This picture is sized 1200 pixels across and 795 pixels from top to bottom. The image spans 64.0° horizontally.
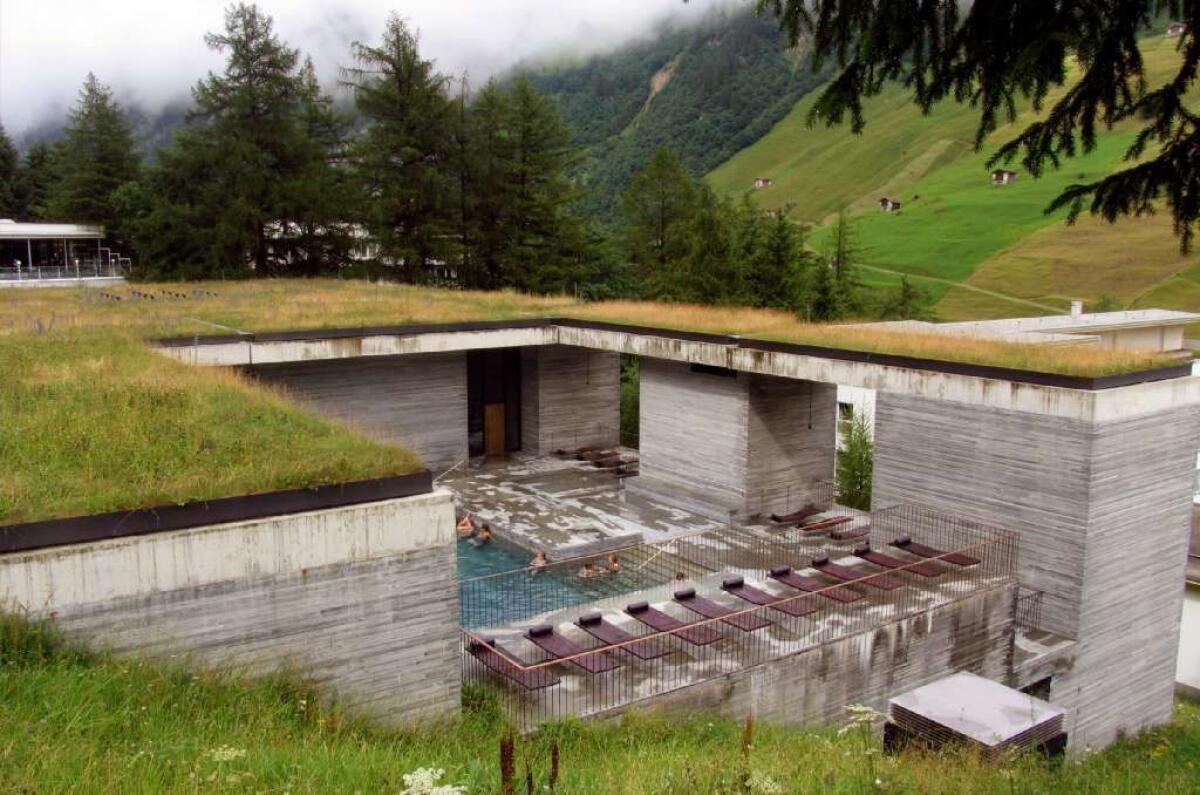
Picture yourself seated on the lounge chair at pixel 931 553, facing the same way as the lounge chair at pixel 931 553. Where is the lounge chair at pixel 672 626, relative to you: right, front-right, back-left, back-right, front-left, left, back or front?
right

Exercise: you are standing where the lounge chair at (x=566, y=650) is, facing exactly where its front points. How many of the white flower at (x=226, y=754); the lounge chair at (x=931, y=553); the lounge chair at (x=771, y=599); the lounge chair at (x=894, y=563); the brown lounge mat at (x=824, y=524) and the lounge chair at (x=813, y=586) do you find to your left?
5

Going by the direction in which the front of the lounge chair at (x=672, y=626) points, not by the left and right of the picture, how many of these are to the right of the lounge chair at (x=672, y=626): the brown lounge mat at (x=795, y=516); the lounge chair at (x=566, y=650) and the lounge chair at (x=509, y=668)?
2

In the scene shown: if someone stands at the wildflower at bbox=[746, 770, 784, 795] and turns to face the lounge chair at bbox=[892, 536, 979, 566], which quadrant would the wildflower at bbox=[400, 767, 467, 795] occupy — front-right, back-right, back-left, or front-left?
back-left

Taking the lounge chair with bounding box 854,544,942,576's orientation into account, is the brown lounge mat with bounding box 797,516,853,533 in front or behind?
behind

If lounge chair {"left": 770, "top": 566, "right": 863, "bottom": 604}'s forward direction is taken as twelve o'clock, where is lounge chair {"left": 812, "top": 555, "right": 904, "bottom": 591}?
lounge chair {"left": 812, "top": 555, "right": 904, "bottom": 591} is roughly at 9 o'clock from lounge chair {"left": 770, "top": 566, "right": 863, "bottom": 604}.

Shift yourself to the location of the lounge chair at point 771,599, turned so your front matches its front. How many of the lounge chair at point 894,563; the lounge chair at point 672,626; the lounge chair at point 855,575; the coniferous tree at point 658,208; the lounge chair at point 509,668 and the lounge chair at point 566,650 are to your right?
3

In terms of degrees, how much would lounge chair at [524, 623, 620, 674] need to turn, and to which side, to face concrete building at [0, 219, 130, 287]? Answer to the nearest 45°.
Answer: approximately 180°

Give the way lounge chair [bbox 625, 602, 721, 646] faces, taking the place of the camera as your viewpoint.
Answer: facing the viewer and to the right of the viewer

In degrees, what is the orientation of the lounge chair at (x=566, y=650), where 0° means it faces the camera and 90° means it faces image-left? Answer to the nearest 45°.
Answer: approximately 315°

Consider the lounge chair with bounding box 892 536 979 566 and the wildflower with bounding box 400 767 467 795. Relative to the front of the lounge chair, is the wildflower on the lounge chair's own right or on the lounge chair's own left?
on the lounge chair's own right

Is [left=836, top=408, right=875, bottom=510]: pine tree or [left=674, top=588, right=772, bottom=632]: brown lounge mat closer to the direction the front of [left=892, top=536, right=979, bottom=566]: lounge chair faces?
the brown lounge mat

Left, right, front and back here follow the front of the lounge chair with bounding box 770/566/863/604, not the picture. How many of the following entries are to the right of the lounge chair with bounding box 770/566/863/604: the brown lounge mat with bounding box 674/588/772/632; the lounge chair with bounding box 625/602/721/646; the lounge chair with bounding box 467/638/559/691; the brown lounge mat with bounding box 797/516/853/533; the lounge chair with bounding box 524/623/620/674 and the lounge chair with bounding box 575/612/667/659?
5

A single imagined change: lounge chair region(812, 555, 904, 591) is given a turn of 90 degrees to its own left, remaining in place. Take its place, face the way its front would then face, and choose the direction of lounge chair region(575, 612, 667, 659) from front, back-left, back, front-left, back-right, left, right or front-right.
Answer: back

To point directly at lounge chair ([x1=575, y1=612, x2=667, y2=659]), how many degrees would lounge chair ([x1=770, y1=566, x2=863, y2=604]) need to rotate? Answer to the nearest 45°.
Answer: approximately 90° to its right
